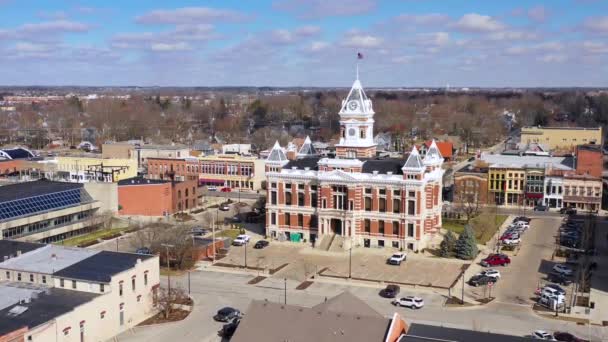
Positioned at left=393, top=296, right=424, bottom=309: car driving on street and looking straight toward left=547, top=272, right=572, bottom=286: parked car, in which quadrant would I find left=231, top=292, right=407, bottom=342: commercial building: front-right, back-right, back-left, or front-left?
back-right

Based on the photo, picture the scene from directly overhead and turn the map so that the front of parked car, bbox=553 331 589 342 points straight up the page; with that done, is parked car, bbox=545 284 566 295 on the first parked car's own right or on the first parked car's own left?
on the first parked car's own left

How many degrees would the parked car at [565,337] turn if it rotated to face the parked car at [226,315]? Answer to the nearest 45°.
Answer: approximately 180°

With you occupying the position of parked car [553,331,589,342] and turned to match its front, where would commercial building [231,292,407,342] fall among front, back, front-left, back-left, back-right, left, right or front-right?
back-right

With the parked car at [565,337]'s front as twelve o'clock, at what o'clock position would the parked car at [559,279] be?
the parked car at [559,279] is roughly at 9 o'clock from the parked car at [565,337].

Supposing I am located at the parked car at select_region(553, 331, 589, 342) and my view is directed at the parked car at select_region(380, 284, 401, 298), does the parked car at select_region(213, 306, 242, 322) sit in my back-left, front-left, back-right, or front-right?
front-left

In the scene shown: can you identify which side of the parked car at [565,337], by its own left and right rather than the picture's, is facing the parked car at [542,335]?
back
